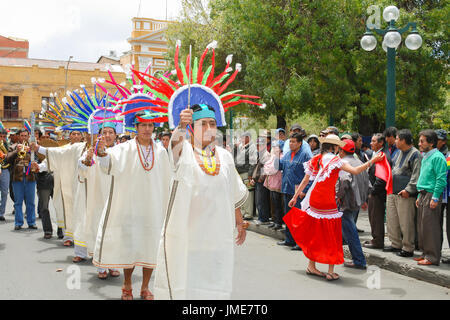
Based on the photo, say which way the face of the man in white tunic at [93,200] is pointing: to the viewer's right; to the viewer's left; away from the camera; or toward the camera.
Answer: toward the camera

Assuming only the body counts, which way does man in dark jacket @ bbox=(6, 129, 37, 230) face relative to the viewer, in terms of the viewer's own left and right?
facing the viewer

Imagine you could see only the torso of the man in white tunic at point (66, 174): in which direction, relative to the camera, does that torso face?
toward the camera

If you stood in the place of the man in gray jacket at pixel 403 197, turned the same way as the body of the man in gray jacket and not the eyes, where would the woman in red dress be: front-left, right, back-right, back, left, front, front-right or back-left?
front

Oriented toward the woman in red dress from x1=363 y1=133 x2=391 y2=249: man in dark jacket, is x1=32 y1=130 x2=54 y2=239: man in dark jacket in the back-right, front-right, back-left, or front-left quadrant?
front-right

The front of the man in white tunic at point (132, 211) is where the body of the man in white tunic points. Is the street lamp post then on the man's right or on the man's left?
on the man's left

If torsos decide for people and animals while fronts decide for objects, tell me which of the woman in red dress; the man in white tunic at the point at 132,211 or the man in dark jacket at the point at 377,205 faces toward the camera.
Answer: the man in white tunic

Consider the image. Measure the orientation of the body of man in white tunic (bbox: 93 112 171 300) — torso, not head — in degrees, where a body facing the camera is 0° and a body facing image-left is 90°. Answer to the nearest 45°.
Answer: approximately 0°

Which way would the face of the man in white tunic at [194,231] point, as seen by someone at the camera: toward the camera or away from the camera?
toward the camera

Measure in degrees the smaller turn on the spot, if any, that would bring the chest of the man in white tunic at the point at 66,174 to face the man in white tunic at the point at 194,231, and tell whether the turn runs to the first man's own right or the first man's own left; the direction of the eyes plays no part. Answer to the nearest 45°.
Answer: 0° — they already face them

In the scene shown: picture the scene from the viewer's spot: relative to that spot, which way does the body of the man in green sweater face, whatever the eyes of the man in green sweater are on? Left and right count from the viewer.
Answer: facing the viewer and to the left of the viewer
